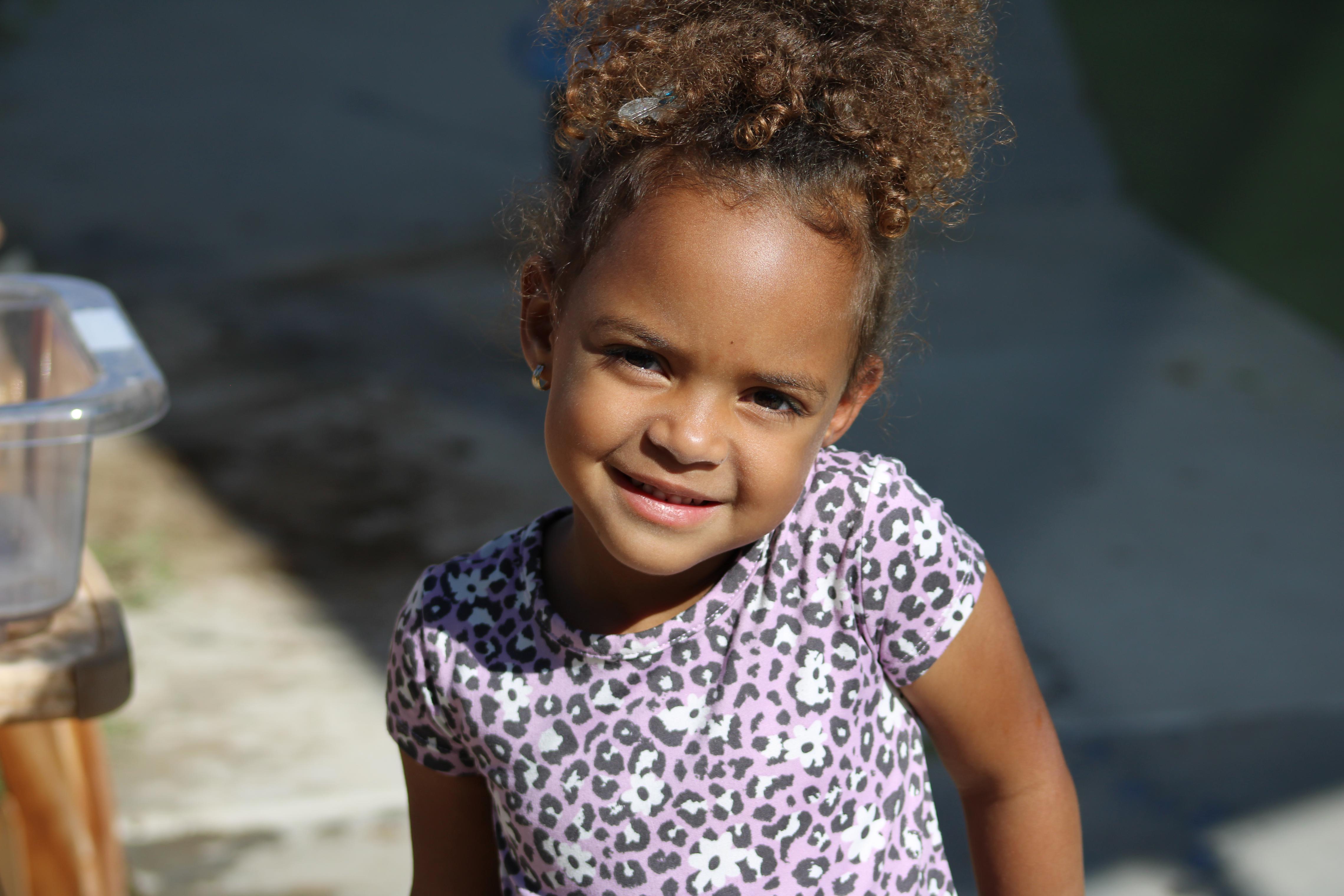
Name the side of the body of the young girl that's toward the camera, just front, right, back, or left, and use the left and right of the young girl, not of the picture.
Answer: front

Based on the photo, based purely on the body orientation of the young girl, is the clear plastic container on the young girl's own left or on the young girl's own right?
on the young girl's own right

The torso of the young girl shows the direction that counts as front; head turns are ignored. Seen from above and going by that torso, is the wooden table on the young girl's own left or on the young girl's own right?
on the young girl's own right

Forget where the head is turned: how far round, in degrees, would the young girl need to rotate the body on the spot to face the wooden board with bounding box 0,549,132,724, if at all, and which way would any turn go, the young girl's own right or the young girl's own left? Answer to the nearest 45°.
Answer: approximately 90° to the young girl's own right
